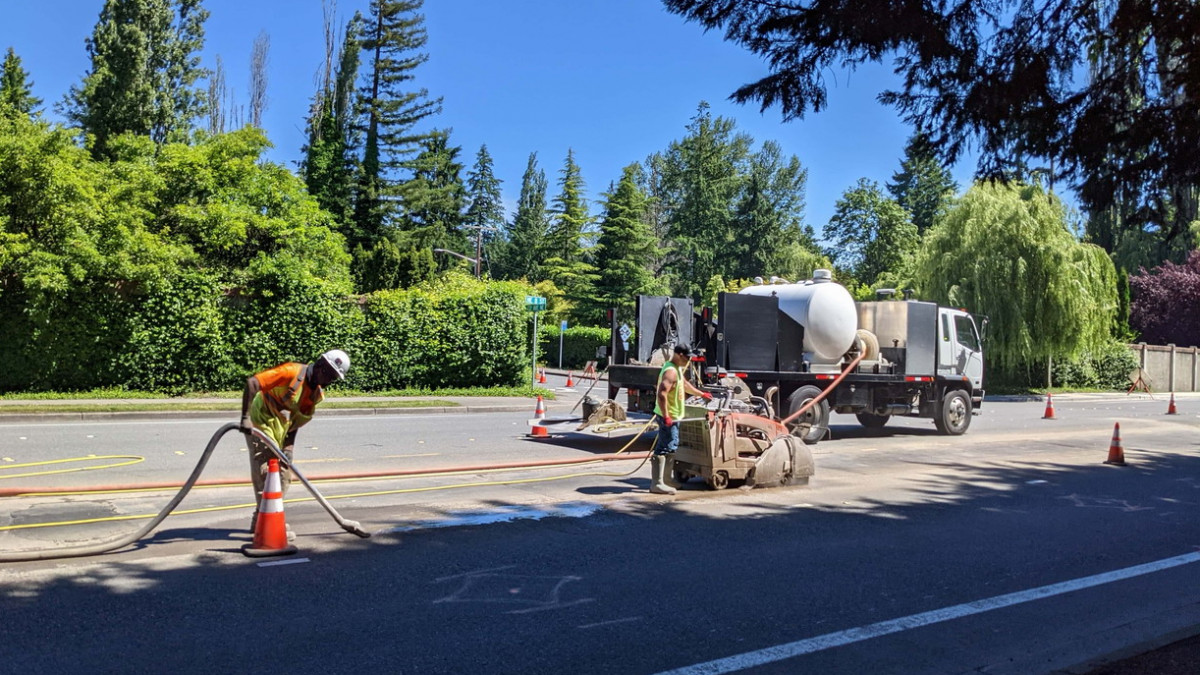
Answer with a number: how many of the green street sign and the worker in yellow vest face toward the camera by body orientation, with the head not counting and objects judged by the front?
1

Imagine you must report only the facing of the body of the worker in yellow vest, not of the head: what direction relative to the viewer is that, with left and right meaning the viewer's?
facing to the right of the viewer

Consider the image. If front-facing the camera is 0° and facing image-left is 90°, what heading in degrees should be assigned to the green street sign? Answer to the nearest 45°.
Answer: approximately 0°

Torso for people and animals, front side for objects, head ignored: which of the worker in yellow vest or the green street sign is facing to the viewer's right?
the worker in yellow vest

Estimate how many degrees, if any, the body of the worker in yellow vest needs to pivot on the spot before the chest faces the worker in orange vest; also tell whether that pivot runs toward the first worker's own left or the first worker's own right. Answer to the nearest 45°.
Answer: approximately 135° to the first worker's own right

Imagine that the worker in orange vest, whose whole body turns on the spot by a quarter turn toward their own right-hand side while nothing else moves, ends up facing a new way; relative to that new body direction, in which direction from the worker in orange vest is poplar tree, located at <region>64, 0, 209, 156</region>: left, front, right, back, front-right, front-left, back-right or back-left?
back-right

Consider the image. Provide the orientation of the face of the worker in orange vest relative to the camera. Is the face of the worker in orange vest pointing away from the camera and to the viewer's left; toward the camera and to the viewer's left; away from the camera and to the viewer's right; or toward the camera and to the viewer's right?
toward the camera and to the viewer's right

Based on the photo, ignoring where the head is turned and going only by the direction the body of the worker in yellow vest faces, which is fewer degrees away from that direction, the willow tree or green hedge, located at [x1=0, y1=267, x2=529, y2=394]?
the willow tree
